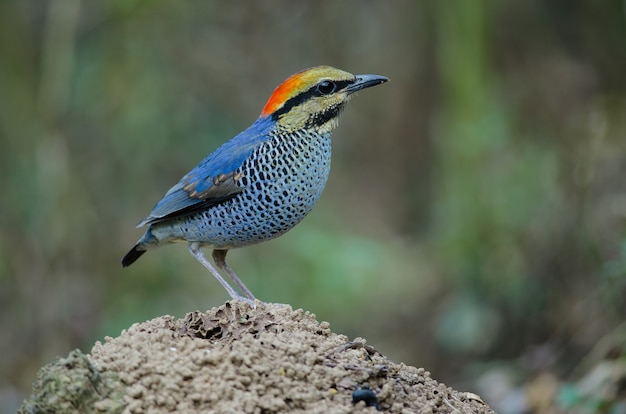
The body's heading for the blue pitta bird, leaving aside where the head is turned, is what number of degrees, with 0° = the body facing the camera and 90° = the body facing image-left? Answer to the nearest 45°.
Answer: approximately 270°
